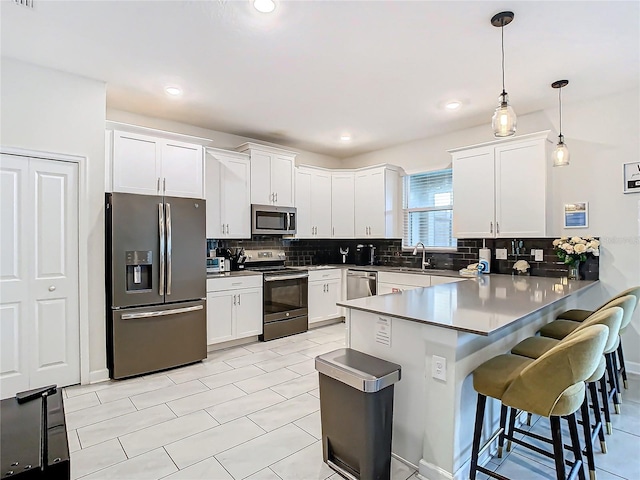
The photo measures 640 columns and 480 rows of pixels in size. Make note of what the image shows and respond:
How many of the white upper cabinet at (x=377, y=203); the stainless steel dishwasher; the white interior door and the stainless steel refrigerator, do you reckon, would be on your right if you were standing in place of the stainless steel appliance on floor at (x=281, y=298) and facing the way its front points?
2

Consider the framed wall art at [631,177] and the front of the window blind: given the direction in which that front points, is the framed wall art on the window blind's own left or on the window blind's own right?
on the window blind's own left

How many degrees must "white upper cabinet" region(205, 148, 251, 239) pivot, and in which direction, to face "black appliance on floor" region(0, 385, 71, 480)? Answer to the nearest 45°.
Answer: approximately 45° to its right

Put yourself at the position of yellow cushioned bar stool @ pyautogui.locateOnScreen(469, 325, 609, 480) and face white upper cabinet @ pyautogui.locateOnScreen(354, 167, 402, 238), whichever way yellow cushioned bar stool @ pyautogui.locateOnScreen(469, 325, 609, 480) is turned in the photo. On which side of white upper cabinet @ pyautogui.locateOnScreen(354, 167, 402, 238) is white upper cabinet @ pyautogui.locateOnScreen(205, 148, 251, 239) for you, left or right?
left

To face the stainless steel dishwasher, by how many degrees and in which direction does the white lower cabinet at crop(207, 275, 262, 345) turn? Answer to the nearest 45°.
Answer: approximately 45° to its left

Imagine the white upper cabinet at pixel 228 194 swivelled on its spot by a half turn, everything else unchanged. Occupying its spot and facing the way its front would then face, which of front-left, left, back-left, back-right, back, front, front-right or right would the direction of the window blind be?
back-right

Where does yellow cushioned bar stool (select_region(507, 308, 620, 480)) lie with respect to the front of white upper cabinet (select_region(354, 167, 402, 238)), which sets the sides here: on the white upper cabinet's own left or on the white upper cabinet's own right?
on the white upper cabinet's own left

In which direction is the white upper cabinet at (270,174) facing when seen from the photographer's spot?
facing the viewer and to the right of the viewer

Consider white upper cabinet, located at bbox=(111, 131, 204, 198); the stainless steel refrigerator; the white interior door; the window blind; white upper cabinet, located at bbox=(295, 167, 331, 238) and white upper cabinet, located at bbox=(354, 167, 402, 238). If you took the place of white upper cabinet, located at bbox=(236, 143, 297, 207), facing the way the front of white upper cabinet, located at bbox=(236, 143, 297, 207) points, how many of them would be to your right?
3
